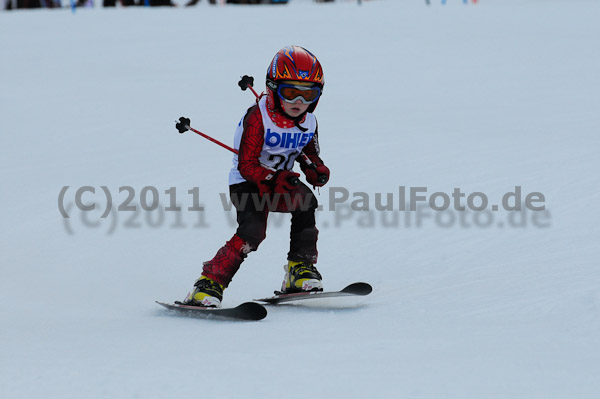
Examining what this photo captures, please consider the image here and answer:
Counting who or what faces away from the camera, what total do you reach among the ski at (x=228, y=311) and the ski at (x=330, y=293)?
0

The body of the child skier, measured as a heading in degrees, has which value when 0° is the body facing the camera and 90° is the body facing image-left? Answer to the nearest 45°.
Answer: approximately 315°

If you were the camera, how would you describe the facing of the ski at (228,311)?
facing the viewer and to the right of the viewer

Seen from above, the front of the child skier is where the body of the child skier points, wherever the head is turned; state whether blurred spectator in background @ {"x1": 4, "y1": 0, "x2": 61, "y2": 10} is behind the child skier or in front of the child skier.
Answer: behind

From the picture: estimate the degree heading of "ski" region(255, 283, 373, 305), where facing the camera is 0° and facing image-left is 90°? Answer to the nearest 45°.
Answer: approximately 270°

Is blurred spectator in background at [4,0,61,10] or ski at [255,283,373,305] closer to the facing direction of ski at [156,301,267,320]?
the ski

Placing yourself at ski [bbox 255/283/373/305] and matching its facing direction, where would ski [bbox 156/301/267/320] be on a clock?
ski [bbox 156/301/267/320] is roughly at 5 o'clock from ski [bbox 255/283/373/305].
